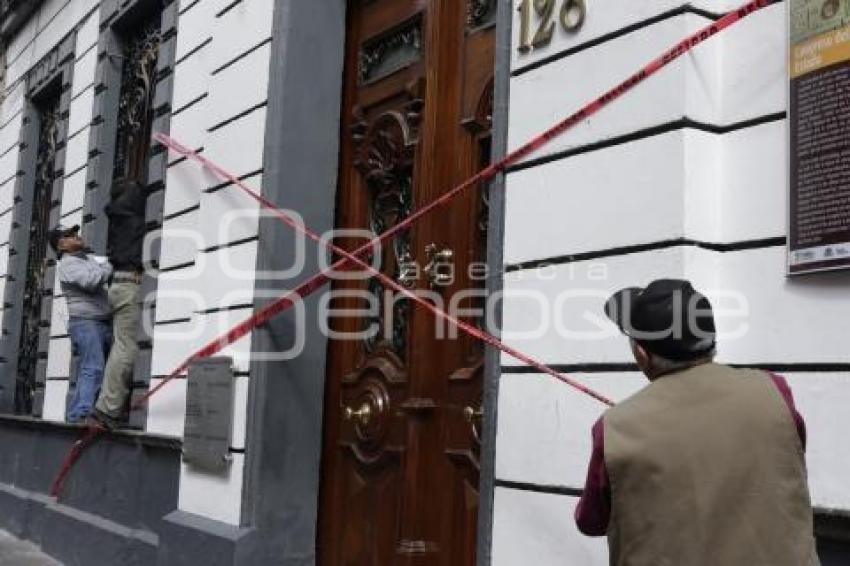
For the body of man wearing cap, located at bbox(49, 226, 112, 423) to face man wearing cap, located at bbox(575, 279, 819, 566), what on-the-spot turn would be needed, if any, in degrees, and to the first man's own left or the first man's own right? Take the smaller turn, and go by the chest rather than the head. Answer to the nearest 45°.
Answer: approximately 90° to the first man's own right

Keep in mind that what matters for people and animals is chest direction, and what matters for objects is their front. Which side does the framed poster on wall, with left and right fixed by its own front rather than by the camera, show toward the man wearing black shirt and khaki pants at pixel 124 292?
right

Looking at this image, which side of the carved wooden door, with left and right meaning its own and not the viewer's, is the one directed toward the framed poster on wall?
left

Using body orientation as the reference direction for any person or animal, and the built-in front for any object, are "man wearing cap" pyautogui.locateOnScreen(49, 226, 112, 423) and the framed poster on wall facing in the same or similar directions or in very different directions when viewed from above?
very different directions

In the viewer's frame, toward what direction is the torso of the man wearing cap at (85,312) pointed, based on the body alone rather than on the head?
to the viewer's right

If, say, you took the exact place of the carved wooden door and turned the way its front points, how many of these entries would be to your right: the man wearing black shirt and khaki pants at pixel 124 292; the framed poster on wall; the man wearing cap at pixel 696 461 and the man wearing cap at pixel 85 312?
2

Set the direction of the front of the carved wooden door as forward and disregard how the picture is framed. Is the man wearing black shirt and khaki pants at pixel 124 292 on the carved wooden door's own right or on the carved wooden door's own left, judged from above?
on the carved wooden door's own right

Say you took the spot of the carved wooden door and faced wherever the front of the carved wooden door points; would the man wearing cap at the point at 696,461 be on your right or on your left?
on your left

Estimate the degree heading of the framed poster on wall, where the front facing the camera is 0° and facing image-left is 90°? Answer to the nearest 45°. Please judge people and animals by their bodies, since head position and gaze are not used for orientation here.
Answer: approximately 45°

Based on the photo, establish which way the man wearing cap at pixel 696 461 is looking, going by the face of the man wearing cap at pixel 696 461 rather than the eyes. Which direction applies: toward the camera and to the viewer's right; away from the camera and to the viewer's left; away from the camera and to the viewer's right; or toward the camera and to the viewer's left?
away from the camera and to the viewer's left

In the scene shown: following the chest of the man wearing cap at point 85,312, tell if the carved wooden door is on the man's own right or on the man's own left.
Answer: on the man's own right
